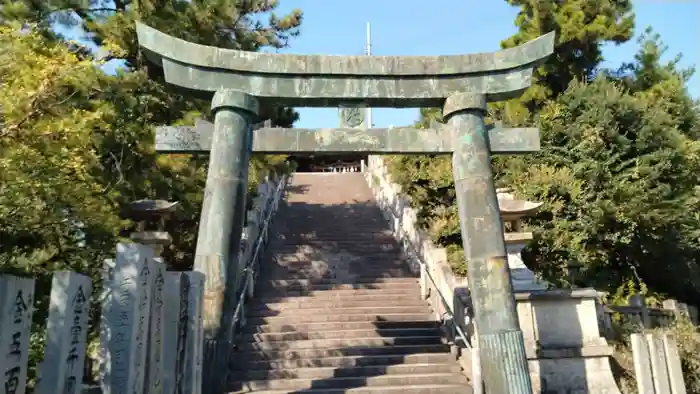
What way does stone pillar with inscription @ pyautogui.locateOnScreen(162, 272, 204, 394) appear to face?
toward the camera

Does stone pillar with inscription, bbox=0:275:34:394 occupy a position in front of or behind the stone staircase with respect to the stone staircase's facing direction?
in front

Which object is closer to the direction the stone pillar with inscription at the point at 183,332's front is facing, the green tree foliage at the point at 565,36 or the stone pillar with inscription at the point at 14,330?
the stone pillar with inscription

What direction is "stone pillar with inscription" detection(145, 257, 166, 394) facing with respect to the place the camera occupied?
facing the viewer

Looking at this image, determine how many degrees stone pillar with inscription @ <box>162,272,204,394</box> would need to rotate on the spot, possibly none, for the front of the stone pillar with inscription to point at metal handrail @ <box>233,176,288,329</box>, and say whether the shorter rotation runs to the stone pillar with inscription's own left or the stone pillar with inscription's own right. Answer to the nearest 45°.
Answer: approximately 180°

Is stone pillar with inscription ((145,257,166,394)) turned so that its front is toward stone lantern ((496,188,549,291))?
no

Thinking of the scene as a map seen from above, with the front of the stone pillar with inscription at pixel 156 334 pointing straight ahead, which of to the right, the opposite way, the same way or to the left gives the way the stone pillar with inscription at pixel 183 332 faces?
the same way

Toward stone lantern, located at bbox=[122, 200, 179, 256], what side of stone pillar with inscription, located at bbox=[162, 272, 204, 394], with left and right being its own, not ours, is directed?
back

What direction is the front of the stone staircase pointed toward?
toward the camera

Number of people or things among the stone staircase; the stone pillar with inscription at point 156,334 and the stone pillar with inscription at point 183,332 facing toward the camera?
3

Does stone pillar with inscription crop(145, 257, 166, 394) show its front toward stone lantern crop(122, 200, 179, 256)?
no

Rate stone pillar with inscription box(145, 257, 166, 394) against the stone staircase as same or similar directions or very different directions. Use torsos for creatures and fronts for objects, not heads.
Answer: same or similar directions

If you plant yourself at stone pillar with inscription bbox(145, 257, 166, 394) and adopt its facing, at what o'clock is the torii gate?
The torii gate is roughly at 8 o'clock from the stone pillar with inscription.

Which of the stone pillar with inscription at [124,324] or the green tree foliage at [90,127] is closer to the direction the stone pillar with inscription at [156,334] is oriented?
the stone pillar with inscription

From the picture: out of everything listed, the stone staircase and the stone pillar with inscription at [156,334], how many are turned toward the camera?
2

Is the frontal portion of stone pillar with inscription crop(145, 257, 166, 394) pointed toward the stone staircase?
no
